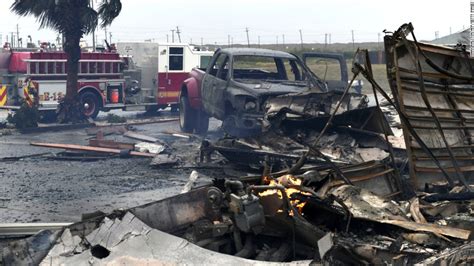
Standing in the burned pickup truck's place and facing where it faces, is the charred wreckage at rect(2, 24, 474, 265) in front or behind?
in front

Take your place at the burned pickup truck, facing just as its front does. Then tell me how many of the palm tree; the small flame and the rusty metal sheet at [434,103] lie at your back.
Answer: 1

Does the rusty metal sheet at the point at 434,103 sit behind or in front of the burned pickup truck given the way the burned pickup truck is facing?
in front

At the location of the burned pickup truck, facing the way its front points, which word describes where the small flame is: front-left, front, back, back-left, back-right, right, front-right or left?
front-right

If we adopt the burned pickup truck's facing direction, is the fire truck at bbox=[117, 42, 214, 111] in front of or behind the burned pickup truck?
behind

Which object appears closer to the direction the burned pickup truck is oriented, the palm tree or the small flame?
the small flame

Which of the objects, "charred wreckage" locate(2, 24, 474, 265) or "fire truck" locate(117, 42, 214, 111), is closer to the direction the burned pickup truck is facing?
the charred wreckage

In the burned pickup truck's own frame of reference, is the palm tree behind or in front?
behind
